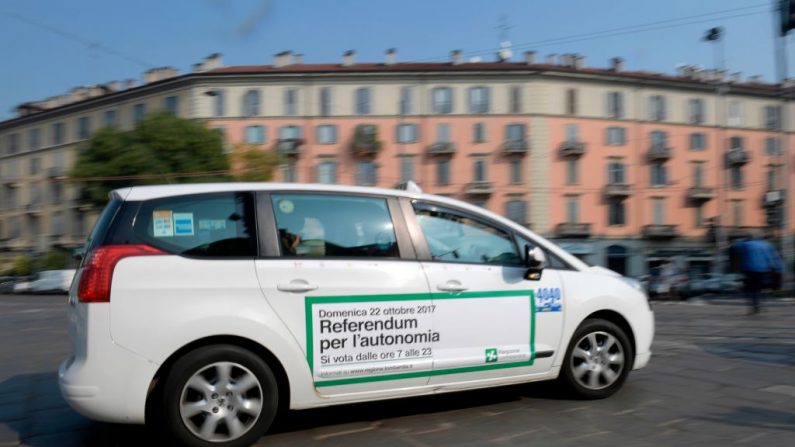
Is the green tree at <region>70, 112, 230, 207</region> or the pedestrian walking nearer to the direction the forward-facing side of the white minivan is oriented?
the pedestrian walking

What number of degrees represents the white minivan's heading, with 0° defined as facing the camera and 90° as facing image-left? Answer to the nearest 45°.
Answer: approximately 270°

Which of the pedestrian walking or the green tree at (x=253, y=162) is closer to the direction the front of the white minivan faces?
the pedestrian walking

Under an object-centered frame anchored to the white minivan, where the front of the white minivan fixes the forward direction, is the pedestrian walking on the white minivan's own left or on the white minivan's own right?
on the white minivan's own left

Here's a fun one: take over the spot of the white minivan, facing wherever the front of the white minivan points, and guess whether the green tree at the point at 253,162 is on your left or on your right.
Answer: on your left

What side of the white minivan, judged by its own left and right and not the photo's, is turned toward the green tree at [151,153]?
left
